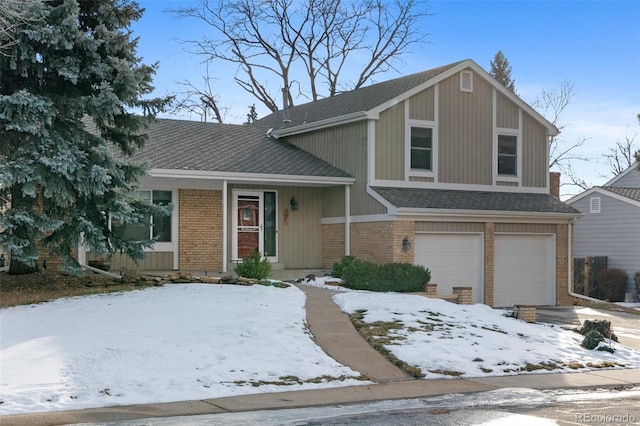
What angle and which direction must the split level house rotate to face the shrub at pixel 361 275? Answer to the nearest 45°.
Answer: approximately 45° to its right

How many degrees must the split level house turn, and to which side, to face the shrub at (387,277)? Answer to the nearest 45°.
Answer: approximately 45° to its right

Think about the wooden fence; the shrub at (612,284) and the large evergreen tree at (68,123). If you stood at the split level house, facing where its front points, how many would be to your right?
1

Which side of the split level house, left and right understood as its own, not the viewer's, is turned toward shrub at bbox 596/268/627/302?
left

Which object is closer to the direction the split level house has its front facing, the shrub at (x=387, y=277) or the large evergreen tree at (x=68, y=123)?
the shrub

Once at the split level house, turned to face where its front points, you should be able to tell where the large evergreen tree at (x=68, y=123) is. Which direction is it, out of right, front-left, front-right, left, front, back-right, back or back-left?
right

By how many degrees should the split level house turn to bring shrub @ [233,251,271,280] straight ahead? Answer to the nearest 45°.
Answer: approximately 90° to its right

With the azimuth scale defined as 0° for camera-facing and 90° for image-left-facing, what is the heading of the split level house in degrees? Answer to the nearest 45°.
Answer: approximately 315°

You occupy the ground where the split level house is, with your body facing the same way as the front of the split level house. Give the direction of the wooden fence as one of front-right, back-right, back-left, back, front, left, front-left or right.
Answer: left
